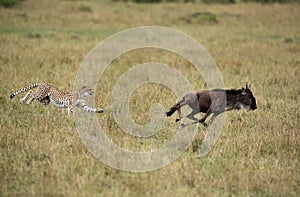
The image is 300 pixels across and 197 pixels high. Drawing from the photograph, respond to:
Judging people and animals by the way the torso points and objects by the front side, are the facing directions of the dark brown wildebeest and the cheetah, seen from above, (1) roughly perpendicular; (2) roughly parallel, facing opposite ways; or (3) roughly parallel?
roughly parallel

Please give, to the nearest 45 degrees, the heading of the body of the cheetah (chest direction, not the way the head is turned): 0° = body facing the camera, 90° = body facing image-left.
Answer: approximately 270°

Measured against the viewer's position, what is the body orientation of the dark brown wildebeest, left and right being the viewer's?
facing to the right of the viewer

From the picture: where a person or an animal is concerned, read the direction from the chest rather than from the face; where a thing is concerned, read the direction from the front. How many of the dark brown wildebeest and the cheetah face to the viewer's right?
2

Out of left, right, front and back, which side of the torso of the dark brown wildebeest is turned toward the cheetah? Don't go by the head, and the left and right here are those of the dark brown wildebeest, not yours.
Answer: back

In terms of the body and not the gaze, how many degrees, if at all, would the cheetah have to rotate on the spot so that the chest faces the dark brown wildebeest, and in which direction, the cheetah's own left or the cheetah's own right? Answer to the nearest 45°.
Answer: approximately 45° to the cheetah's own right
